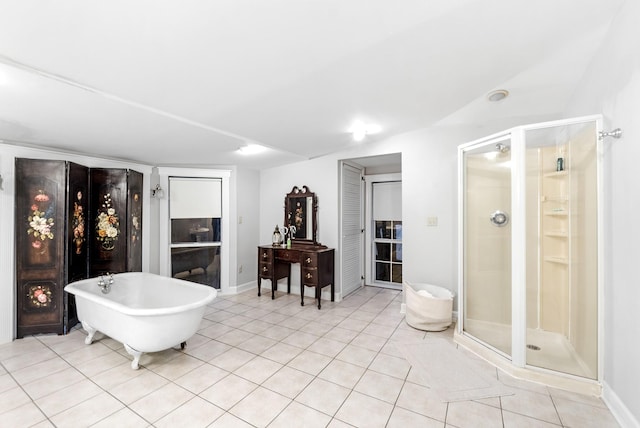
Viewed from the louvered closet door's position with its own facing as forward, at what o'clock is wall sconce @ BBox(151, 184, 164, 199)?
The wall sconce is roughly at 4 o'clock from the louvered closet door.

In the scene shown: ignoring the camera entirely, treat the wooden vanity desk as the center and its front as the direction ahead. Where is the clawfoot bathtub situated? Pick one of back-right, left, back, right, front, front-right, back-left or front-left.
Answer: front

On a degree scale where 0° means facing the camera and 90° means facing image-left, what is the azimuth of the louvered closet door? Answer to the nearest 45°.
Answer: approximately 315°

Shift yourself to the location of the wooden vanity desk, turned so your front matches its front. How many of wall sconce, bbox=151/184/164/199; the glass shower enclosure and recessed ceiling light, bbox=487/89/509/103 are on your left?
2

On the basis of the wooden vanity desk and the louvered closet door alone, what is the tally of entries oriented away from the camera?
0

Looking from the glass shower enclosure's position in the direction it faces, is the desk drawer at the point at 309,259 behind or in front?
in front

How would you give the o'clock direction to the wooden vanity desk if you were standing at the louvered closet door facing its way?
The wooden vanity desk is roughly at 3 o'clock from the louvered closet door.

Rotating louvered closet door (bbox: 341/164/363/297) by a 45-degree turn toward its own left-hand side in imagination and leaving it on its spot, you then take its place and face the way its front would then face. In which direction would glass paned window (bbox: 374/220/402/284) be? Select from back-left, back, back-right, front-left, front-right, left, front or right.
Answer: front-left

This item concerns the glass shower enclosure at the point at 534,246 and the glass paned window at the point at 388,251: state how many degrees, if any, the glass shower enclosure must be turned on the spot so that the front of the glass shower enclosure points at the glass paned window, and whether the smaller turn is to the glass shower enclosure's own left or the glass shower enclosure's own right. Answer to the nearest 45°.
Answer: approximately 90° to the glass shower enclosure's own right

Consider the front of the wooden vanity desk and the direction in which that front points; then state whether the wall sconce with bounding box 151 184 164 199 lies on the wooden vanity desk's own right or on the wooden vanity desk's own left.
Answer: on the wooden vanity desk's own right

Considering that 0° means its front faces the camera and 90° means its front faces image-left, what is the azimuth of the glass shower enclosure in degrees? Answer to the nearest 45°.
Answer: approximately 45°

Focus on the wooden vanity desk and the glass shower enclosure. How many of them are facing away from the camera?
0

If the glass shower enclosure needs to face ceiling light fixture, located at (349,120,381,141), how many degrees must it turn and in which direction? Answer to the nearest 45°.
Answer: approximately 45° to its right

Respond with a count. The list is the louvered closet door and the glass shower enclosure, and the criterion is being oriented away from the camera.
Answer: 0
